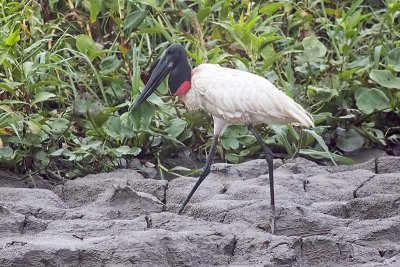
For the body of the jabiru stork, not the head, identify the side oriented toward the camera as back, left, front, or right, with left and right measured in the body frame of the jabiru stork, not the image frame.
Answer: left
